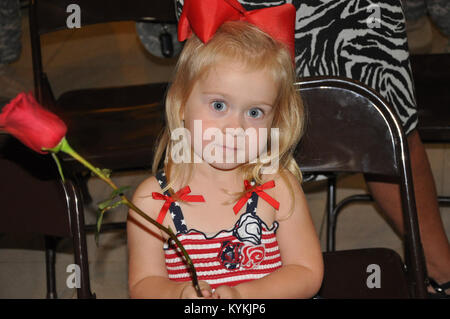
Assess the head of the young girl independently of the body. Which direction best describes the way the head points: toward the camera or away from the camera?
toward the camera

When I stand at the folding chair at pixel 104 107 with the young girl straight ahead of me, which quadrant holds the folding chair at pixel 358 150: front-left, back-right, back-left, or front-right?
front-left

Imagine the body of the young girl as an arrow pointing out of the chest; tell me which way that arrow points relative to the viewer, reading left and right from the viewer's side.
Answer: facing the viewer
